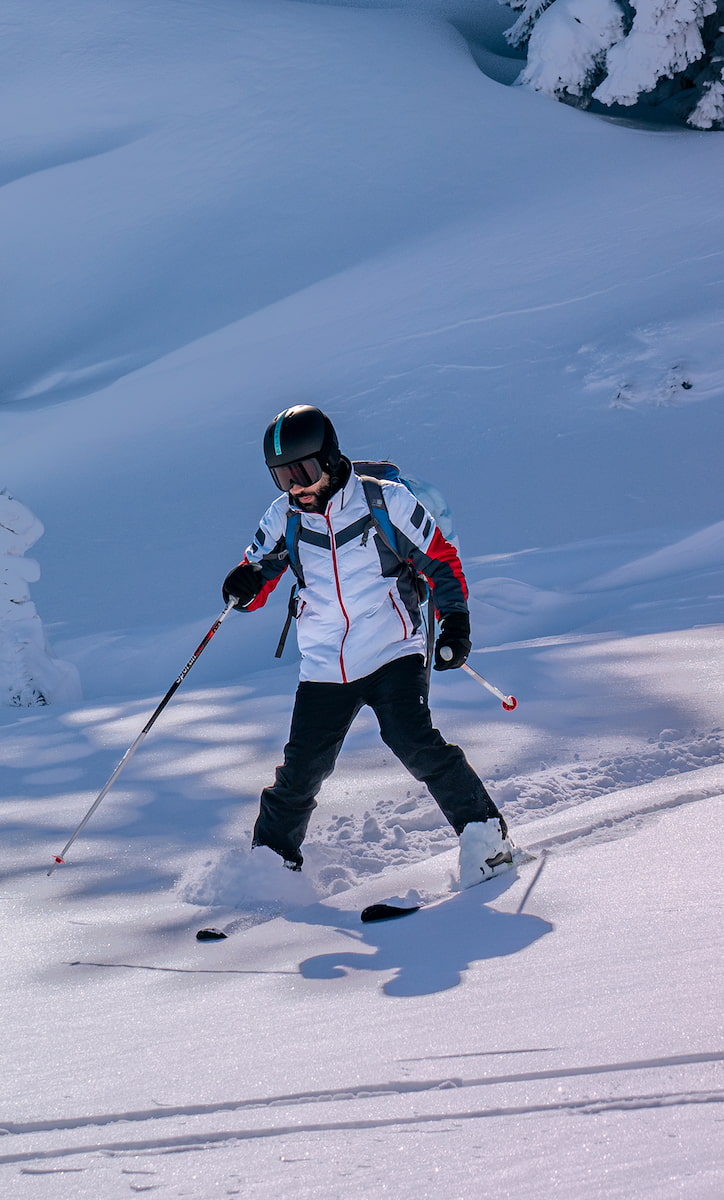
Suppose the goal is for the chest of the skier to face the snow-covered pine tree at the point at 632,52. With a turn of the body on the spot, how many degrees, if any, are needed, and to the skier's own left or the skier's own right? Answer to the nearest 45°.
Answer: approximately 135° to the skier's own right

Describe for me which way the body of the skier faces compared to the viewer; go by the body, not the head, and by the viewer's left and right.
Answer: facing the viewer and to the left of the viewer

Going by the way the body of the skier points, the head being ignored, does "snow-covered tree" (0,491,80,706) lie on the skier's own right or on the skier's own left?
on the skier's own right

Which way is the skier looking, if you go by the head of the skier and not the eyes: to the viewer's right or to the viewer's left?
to the viewer's left
